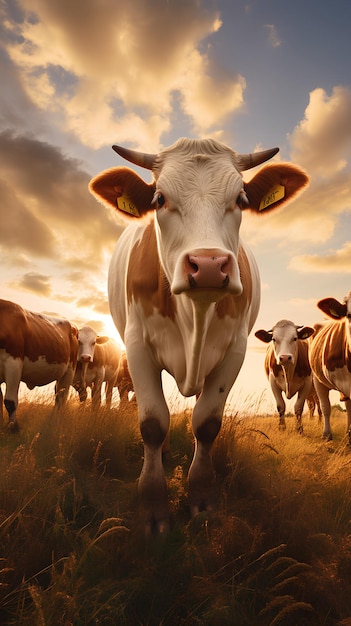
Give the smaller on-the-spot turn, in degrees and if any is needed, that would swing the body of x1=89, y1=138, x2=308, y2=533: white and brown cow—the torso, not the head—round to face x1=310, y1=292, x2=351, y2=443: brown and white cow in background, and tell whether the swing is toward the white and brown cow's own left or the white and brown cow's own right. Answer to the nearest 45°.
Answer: approximately 135° to the white and brown cow's own left

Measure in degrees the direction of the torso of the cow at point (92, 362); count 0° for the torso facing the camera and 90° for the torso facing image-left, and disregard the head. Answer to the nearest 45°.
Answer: approximately 45°

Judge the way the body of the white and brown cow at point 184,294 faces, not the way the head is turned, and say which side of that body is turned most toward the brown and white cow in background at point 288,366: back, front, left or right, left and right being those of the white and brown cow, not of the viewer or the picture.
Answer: back

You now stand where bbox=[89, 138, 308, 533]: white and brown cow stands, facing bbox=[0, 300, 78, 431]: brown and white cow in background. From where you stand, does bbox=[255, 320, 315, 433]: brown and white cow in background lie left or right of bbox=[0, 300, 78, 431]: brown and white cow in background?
right

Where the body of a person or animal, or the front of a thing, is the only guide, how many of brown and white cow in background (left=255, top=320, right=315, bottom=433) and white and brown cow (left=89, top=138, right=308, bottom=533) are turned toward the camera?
2

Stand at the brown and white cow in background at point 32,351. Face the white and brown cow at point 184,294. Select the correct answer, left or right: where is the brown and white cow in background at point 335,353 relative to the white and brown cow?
left
